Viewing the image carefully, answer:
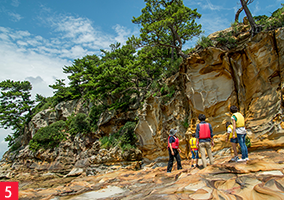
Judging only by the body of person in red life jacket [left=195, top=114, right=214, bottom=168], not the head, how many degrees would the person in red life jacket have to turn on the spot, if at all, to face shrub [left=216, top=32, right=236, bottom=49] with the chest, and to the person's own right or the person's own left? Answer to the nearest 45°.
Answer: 0° — they already face it

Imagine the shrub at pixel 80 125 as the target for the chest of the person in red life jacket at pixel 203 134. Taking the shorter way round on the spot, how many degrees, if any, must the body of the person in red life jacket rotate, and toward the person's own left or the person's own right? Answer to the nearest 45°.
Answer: approximately 45° to the person's own left

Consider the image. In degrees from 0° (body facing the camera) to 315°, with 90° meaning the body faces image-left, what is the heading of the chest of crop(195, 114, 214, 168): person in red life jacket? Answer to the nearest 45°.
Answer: approximately 180°

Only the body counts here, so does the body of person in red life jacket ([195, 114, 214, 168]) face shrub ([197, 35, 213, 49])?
yes

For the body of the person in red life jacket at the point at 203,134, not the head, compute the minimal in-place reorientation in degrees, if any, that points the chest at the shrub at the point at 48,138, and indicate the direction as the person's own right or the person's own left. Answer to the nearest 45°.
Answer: approximately 45° to the person's own left
